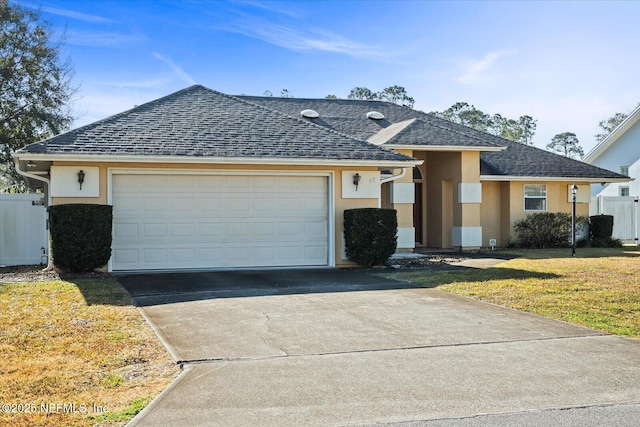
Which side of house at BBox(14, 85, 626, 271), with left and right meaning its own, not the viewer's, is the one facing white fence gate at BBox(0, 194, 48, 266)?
right

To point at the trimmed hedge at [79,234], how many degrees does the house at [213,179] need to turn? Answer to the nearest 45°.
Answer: approximately 45° to its right

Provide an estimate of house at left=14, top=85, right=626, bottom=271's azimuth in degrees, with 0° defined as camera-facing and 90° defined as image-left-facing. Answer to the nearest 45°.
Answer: approximately 0°

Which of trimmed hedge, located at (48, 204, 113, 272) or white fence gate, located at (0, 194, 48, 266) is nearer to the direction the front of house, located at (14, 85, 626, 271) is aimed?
the trimmed hedge

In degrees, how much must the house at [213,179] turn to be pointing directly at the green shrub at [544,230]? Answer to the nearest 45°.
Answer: approximately 135° to its left

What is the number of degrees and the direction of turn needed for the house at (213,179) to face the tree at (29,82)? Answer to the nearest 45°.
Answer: approximately 135° to its right

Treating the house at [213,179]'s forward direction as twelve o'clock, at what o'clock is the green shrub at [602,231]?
The green shrub is roughly at 8 o'clock from the house.
